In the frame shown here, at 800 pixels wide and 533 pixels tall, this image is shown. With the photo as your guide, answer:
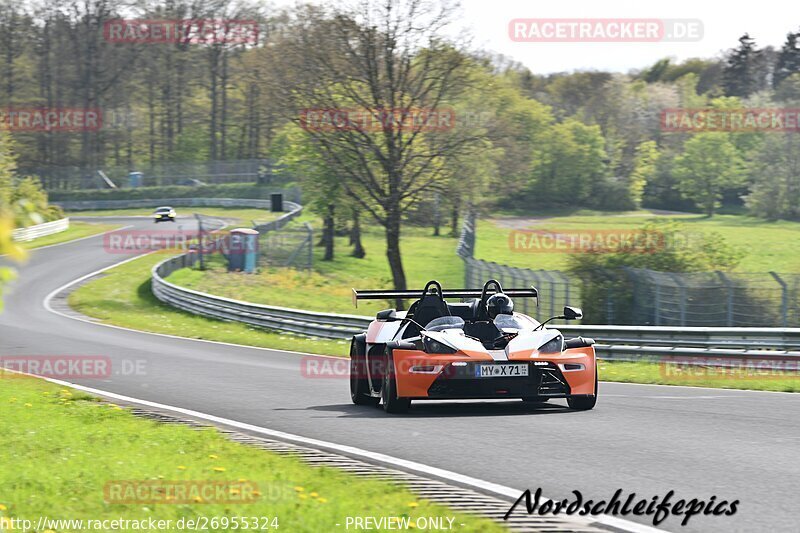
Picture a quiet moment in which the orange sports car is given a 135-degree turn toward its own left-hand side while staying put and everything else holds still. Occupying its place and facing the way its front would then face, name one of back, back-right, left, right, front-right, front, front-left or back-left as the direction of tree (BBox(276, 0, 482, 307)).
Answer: front-left

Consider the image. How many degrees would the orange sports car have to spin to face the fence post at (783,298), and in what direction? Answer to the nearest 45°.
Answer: approximately 135° to its left

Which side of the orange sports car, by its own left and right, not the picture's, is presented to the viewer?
front
